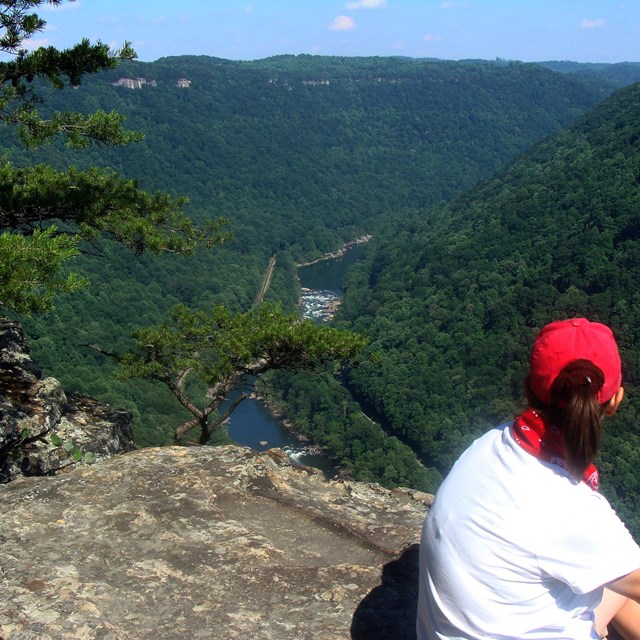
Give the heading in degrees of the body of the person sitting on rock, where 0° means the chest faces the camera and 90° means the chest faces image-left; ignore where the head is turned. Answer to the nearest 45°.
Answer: approximately 225°

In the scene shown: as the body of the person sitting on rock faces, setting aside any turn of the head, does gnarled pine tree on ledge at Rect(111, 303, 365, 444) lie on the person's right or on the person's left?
on the person's left
